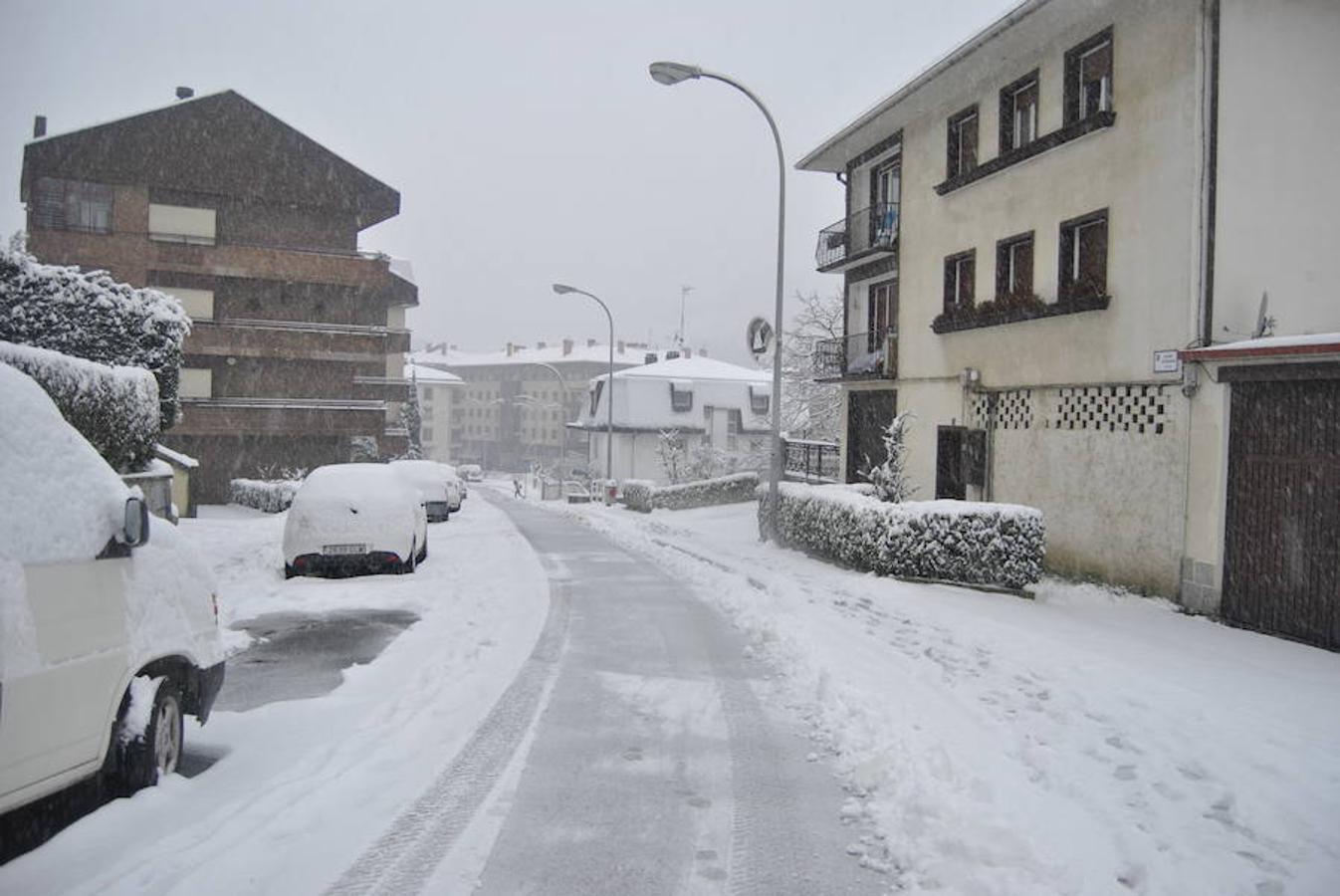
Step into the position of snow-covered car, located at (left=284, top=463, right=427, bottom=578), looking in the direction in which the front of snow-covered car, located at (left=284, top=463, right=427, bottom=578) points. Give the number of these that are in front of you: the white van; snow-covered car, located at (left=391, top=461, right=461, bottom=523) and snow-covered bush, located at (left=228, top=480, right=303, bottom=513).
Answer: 2

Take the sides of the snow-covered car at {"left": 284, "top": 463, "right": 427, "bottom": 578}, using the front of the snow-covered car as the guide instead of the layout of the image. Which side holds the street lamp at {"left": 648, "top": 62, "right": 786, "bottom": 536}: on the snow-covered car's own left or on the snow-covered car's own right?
on the snow-covered car's own right

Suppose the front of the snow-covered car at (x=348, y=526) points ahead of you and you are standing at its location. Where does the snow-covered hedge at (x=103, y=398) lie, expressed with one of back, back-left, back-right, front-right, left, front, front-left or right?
front-left

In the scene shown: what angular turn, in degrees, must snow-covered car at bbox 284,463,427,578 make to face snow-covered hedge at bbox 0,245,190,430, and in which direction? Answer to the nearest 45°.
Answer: approximately 45° to its left

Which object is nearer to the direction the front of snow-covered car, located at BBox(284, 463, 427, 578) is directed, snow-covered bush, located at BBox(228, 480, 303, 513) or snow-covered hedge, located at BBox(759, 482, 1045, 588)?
the snow-covered bush

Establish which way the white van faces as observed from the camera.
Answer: facing away from the viewer and to the right of the viewer

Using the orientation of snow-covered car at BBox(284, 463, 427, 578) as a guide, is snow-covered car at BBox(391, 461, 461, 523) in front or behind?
in front

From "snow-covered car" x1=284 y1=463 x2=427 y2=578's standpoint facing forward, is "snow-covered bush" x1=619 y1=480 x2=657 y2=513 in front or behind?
in front

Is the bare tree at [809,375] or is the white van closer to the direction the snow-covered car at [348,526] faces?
the bare tree

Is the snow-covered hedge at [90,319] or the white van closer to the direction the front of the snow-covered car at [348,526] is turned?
the snow-covered hedge

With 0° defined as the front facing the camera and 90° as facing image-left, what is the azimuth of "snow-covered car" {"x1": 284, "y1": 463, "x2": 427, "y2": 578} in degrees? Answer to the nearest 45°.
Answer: approximately 180°

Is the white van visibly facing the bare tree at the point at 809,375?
yes

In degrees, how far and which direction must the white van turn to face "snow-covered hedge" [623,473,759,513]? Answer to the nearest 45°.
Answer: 0° — it already faces it

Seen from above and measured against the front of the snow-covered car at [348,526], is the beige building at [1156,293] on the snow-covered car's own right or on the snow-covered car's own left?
on the snow-covered car's own right

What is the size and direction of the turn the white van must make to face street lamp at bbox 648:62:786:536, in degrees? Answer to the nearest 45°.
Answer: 0° — it already faces it

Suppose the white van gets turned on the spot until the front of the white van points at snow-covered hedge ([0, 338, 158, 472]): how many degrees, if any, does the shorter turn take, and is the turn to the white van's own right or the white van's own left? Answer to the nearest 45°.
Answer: approximately 45° to the white van's own left

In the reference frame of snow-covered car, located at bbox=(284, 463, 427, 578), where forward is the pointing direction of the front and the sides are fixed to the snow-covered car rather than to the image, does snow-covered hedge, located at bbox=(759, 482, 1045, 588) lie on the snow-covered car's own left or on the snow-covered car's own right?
on the snow-covered car's own right

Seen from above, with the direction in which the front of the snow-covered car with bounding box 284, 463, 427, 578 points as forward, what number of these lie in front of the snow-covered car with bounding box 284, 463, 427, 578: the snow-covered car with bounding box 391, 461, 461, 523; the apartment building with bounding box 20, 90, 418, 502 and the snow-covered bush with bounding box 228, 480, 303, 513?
3

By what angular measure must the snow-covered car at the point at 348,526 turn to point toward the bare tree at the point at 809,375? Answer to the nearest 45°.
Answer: approximately 45° to its right

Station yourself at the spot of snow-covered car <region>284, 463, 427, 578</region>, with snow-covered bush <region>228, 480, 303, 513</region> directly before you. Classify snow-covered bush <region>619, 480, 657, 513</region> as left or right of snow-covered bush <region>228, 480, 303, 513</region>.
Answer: right
